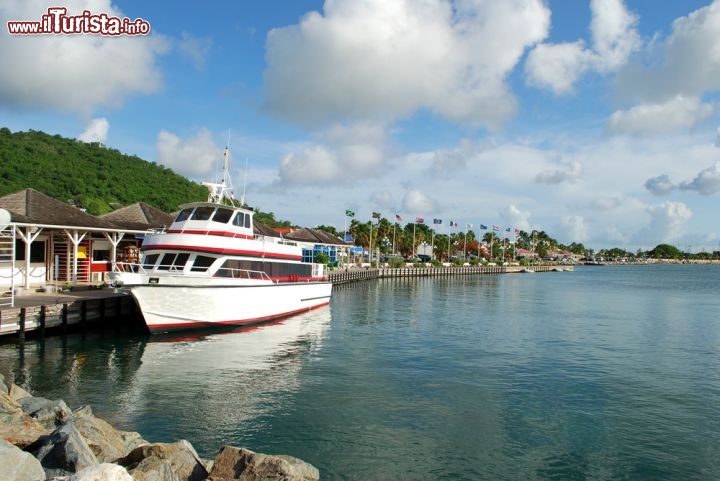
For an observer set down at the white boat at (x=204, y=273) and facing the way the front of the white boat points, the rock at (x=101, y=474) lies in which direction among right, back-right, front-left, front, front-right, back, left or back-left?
front-left

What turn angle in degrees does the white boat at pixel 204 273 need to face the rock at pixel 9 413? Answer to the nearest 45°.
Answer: approximately 45° to its left

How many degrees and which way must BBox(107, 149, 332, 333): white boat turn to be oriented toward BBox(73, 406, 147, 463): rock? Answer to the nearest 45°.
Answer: approximately 45° to its left

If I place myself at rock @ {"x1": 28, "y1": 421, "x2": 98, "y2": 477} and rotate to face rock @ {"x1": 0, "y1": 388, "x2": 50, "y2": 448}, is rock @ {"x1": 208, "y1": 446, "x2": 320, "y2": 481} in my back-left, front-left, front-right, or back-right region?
back-right

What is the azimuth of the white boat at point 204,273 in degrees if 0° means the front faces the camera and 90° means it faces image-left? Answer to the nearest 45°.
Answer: approximately 45°

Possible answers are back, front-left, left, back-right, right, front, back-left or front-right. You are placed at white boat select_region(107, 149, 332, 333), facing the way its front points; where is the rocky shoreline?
front-left

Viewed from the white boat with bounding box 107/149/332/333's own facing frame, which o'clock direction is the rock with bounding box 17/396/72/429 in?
The rock is roughly at 11 o'clock from the white boat.

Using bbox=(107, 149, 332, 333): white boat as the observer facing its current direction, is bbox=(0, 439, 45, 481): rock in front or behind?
in front

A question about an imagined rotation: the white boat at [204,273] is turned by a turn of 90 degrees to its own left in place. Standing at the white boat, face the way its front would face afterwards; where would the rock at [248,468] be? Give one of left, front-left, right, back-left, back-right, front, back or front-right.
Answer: front-right

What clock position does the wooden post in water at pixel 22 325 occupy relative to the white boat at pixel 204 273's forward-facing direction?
The wooden post in water is roughly at 1 o'clock from the white boat.

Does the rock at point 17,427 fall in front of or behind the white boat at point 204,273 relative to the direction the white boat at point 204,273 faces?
in front
